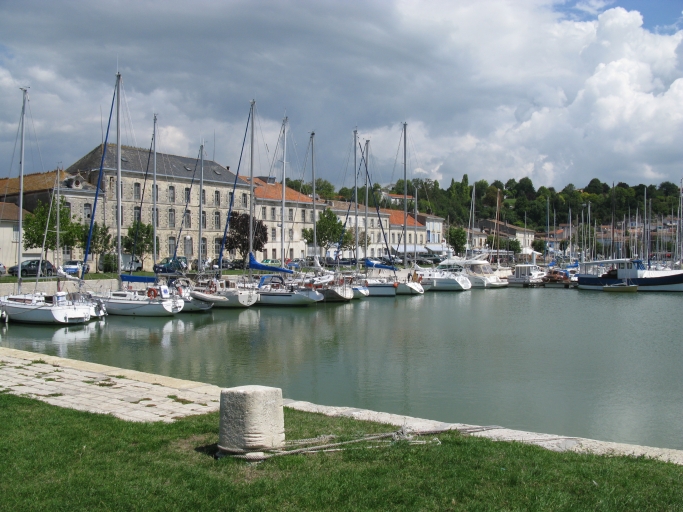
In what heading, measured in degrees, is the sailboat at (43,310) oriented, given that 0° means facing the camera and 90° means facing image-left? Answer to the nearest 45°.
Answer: approximately 135°

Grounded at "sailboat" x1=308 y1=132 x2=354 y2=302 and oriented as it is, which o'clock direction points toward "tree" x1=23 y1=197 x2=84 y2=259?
The tree is roughly at 11 o'clock from the sailboat.

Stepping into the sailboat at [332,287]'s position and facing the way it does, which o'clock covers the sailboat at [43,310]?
the sailboat at [43,310] is roughly at 9 o'clock from the sailboat at [332,287].

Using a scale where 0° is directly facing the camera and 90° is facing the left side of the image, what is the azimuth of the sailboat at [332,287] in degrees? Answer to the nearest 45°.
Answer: approximately 135°

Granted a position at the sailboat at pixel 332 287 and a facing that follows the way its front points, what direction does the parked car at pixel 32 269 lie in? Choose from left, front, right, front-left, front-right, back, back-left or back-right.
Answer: front-left

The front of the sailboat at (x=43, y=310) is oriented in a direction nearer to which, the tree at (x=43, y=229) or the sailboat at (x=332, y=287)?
the tree
